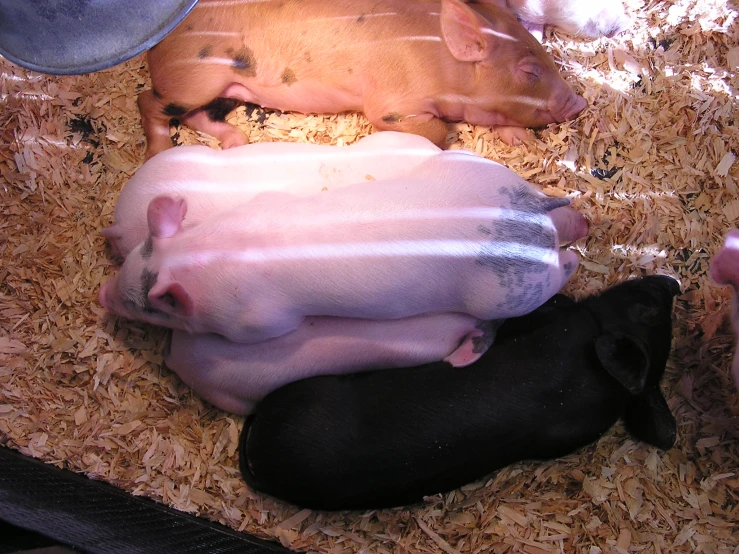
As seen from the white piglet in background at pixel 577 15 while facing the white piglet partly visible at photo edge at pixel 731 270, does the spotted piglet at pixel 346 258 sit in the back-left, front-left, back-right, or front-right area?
front-right

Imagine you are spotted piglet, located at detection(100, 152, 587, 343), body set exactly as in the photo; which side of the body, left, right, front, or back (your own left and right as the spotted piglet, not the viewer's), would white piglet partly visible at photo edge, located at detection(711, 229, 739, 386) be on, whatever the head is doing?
back

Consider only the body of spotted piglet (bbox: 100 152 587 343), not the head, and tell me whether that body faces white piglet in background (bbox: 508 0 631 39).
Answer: no

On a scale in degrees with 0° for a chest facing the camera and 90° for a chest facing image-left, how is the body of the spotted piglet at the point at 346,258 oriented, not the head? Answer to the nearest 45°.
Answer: approximately 90°

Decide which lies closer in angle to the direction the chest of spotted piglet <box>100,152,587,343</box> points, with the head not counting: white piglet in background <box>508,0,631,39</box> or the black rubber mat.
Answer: the black rubber mat
